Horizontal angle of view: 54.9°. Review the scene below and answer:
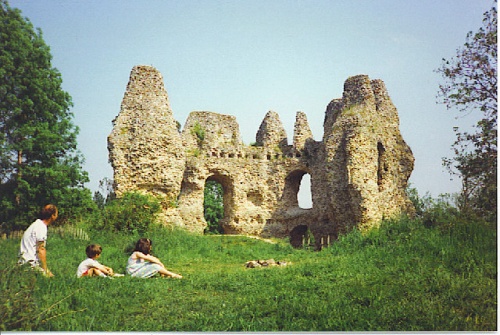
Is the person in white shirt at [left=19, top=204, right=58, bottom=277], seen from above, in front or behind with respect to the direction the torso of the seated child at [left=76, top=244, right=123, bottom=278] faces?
behind

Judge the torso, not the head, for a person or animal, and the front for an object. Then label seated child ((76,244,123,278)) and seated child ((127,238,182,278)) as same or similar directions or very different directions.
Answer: same or similar directions

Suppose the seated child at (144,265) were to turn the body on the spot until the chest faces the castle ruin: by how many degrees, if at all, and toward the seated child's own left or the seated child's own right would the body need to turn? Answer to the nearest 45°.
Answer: approximately 45° to the seated child's own left

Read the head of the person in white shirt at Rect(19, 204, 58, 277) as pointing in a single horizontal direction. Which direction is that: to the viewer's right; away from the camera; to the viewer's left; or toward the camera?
to the viewer's right

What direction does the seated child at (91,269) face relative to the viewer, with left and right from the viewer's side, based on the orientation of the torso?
facing to the right of the viewer

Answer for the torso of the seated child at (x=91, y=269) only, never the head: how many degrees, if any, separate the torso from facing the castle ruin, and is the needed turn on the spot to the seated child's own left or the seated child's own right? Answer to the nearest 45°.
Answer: approximately 45° to the seated child's own left

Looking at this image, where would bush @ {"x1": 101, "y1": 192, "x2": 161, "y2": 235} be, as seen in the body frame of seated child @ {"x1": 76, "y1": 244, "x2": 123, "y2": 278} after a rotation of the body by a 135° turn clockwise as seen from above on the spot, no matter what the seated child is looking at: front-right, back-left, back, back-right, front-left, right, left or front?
back-right

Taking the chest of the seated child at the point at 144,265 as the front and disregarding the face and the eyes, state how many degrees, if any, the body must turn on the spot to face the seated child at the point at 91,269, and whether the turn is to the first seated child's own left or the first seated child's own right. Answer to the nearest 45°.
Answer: approximately 180°

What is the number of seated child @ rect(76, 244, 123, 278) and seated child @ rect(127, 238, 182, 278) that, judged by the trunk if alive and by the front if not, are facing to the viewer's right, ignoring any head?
2

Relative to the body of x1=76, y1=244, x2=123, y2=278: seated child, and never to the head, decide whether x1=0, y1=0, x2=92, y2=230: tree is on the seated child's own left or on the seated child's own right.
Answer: on the seated child's own left

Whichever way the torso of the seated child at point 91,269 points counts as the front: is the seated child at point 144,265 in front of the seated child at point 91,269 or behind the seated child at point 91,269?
in front

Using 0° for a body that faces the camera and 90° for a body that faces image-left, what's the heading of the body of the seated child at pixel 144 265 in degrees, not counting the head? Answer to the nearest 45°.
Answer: approximately 270°

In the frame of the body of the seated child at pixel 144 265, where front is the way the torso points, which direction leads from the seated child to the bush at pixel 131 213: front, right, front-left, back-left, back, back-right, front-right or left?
left
